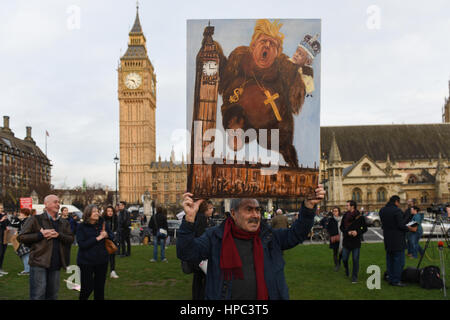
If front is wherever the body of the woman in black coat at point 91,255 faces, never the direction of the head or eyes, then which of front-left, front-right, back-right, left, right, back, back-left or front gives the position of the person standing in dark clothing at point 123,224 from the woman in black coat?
back-left

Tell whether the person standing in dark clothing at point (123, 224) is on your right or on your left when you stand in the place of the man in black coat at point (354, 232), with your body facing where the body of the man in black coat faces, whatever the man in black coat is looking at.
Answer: on your right

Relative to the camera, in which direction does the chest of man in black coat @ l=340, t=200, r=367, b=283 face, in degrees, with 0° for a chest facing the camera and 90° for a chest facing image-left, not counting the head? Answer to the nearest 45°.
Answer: approximately 0°

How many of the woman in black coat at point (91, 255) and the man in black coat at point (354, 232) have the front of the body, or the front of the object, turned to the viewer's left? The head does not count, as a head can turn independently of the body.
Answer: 0

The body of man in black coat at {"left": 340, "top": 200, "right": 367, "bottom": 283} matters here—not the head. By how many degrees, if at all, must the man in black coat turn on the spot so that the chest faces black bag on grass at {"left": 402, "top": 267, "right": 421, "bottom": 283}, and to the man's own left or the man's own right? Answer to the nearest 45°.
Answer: approximately 90° to the man's own left

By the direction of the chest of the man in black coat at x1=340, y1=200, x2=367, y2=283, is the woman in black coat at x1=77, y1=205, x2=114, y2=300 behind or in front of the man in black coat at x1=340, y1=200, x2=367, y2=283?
in front

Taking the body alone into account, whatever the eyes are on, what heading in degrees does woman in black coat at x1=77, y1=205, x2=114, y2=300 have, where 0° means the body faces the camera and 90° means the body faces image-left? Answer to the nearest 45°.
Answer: approximately 315°
